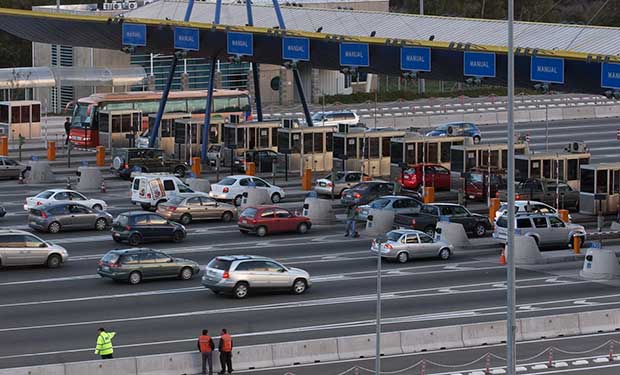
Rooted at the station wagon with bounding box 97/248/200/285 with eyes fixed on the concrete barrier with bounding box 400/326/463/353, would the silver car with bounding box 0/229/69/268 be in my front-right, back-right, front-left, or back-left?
back-right

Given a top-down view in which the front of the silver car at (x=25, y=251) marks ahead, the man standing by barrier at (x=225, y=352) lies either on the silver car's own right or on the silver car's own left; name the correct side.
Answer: on the silver car's own right

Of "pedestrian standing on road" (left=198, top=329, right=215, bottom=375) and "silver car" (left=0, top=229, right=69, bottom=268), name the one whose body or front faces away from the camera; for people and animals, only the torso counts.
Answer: the pedestrian standing on road

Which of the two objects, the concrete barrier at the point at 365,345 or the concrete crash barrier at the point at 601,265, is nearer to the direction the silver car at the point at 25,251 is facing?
the concrete crash barrier

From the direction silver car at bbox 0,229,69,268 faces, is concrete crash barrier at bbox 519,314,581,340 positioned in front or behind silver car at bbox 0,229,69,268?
in front

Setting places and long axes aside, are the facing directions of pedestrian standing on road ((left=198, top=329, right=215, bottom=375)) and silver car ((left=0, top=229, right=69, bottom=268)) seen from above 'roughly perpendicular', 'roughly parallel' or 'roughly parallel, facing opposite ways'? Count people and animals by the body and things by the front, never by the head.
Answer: roughly perpendicular

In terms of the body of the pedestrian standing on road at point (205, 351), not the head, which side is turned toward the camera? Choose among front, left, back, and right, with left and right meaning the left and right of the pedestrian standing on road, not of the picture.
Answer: back

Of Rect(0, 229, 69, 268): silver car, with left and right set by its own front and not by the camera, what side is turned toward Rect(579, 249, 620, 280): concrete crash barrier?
front

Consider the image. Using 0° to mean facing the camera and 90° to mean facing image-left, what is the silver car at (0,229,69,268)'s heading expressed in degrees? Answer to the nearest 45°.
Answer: approximately 270°

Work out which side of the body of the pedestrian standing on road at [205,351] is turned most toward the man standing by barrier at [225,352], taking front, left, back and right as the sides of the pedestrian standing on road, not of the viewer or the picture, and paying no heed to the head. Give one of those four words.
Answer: right
